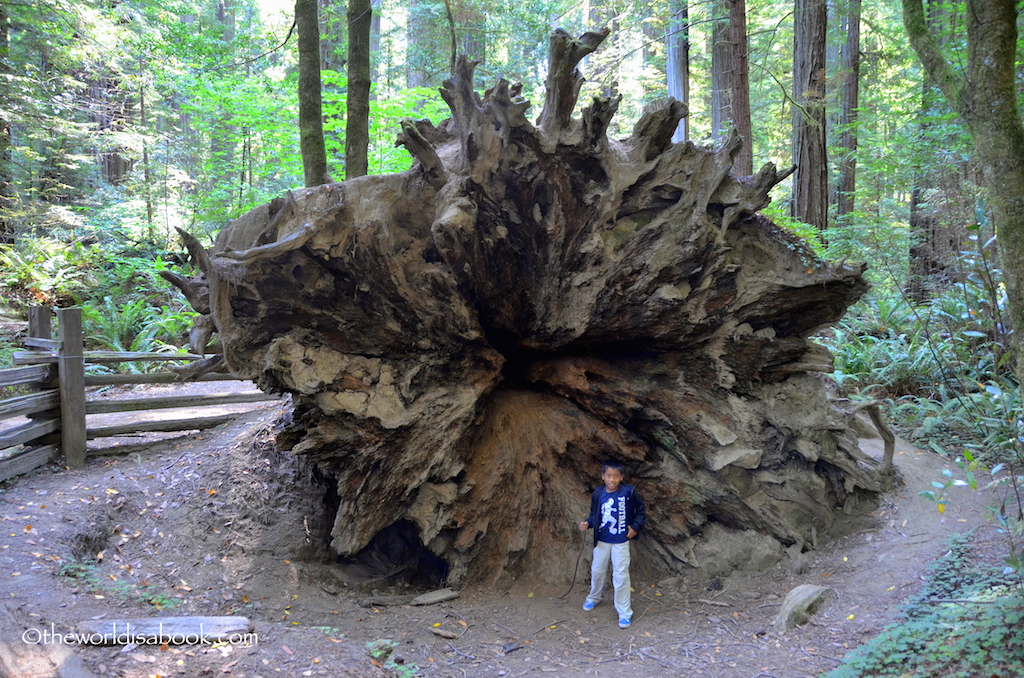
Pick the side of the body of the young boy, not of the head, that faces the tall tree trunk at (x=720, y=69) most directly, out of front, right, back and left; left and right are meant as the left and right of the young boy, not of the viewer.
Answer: back

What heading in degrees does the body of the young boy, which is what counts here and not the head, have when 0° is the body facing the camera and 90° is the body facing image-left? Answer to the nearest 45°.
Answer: approximately 0°

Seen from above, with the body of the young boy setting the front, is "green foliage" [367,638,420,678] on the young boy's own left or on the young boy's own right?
on the young boy's own right

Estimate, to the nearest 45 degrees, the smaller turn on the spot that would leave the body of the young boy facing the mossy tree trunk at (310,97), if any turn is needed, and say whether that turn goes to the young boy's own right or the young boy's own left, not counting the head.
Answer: approximately 135° to the young boy's own right

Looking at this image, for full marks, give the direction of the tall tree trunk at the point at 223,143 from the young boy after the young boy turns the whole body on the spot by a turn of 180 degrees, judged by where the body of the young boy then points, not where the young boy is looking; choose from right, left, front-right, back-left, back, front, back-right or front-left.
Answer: front-left

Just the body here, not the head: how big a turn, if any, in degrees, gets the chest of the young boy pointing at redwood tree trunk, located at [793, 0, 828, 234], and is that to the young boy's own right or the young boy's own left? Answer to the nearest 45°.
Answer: approximately 135° to the young boy's own left

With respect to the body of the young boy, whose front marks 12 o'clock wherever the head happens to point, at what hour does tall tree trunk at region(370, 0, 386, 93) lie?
The tall tree trunk is roughly at 5 o'clock from the young boy.
